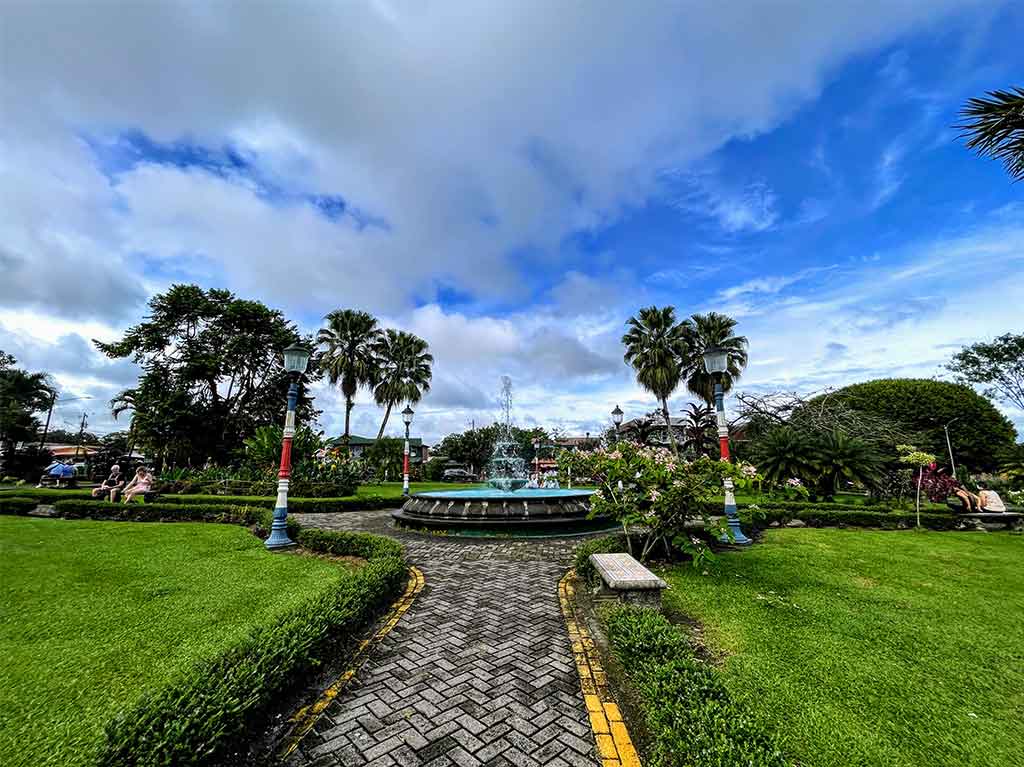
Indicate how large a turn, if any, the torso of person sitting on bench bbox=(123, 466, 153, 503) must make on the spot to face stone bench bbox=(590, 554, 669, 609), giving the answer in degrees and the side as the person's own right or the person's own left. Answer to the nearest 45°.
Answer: approximately 45° to the person's own left

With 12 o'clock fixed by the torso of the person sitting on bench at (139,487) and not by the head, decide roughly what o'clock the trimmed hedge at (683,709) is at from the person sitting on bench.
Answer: The trimmed hedge is roughly at 10 o'clock from the person sitting on bench.

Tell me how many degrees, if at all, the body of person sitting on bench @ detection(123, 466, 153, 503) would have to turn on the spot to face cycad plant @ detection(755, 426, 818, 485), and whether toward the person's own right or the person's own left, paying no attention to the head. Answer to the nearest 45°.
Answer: approximately 90° to the person's own left

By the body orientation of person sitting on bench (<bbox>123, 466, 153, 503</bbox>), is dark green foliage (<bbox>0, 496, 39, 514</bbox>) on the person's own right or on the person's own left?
on the person's own right

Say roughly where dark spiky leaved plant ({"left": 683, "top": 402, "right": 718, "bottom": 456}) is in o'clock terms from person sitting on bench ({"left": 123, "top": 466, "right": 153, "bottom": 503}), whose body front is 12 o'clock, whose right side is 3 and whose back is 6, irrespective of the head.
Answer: The dark spiky leaved plant is roughly at 8 o'clock from the person sitting on bench.

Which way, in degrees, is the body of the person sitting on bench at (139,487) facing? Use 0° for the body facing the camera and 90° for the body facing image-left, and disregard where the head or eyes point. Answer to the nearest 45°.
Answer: approximately 45°

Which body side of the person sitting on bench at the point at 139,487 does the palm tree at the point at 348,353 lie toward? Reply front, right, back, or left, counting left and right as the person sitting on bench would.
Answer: back

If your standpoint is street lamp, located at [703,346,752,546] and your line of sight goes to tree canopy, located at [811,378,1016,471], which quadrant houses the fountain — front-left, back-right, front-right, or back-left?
back-left

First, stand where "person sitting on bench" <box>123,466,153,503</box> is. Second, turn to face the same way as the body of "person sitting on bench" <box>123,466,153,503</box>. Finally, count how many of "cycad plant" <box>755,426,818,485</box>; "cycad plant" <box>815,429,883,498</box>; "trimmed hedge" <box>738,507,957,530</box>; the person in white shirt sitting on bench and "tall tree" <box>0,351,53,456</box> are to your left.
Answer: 4

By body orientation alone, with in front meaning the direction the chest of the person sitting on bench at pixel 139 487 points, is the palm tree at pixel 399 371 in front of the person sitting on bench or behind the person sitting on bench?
behind

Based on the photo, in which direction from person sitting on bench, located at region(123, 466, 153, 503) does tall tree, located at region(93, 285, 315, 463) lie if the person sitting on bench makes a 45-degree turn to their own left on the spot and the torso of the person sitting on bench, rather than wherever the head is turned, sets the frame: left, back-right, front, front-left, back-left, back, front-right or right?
back

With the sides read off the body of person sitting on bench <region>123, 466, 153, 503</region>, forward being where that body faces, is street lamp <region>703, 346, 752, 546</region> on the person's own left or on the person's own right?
on the person's own left
